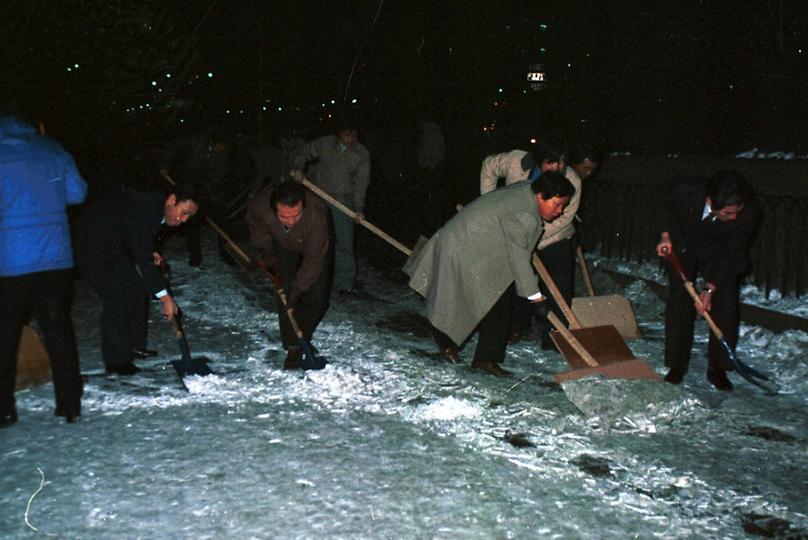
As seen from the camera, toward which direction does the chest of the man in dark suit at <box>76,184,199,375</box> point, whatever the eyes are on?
to the viewer's right

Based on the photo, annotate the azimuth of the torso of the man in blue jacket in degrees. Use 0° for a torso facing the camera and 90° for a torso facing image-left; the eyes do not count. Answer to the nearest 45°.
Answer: approximately 180°

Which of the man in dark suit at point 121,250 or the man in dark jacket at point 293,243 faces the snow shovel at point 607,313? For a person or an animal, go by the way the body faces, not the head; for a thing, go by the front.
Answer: the man in dark suit at point 121,250

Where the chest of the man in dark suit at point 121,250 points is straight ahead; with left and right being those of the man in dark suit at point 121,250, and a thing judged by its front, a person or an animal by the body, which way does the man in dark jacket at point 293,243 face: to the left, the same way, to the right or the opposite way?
to the right

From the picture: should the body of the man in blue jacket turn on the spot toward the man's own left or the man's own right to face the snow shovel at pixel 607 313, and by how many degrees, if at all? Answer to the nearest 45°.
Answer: approximately 90° to the man's own right

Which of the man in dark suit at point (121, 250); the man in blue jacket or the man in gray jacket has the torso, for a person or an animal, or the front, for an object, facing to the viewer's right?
the man in dark suit

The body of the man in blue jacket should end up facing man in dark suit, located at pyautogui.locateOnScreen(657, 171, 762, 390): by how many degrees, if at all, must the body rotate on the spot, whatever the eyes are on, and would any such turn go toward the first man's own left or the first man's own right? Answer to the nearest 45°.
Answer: approximately 90° to the first man's own right

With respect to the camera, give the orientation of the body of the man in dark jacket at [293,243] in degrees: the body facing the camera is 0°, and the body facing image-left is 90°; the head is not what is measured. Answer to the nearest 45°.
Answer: approximately 0°

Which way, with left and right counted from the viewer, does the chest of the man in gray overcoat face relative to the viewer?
facing to the right of the viewer
